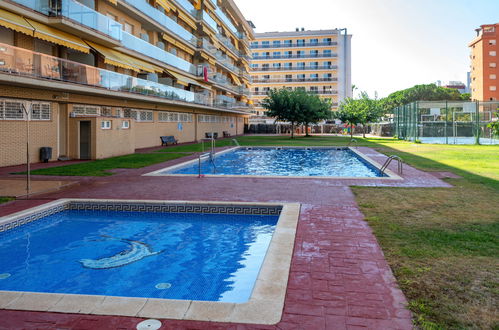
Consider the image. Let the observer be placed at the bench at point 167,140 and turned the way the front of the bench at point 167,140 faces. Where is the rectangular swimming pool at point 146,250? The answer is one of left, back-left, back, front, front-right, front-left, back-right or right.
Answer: front-right

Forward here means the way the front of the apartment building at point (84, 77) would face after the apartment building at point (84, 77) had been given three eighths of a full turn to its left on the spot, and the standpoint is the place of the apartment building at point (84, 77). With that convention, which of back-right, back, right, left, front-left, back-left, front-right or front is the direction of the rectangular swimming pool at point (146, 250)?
back

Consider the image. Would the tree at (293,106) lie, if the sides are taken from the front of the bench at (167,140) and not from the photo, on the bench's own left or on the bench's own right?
on the bench's own left

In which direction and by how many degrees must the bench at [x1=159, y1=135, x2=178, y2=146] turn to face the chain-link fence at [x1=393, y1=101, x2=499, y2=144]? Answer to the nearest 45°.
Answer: approximately 45° to its left

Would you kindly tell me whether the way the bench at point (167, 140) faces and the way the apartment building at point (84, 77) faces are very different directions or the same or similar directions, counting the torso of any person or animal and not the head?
same or similar directions

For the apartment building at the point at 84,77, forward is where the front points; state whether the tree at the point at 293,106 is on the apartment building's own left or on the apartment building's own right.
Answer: on the apartment building's own left

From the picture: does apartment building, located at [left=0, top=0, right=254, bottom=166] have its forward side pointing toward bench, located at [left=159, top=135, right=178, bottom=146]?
no

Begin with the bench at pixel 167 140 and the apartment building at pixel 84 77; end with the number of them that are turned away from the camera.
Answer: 0
